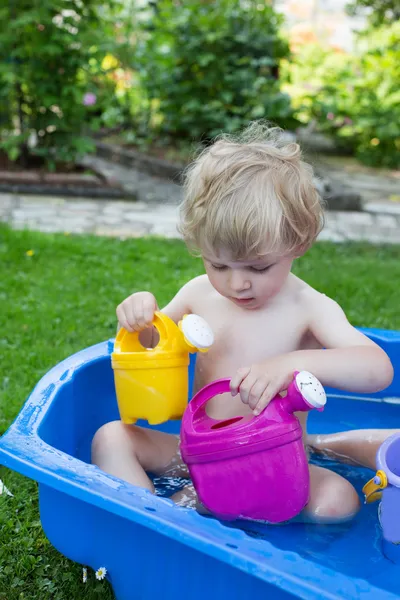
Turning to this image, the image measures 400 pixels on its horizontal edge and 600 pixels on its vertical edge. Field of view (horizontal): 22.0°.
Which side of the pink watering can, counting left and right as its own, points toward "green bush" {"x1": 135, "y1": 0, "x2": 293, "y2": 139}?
left

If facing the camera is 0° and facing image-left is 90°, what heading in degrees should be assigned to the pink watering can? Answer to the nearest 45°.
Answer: approximately 270°

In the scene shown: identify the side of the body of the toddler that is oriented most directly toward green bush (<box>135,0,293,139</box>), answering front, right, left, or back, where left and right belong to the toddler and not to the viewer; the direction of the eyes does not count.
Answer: back

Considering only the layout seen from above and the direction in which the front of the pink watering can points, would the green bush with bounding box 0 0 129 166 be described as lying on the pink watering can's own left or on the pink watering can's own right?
on the pink watering can's own left
